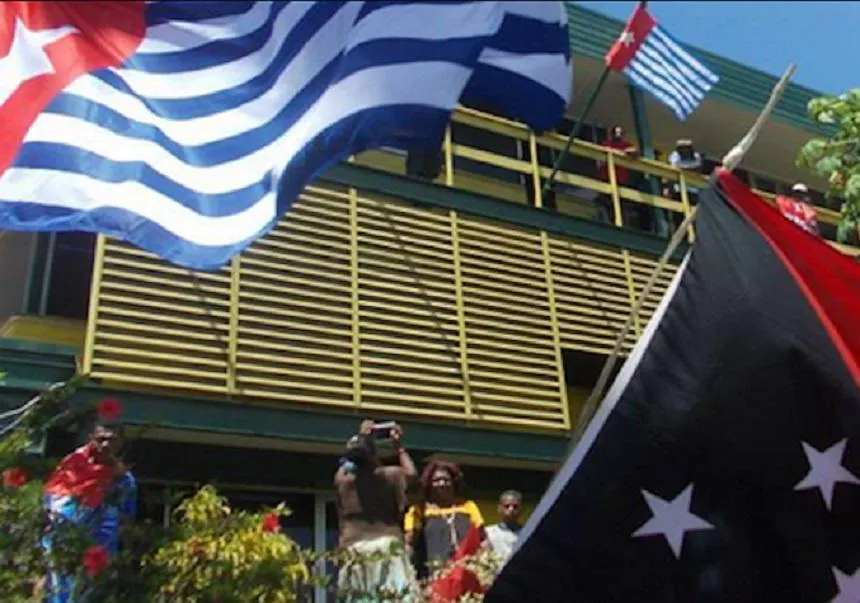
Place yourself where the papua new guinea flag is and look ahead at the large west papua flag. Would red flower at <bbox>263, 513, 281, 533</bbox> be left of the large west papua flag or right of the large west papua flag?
right

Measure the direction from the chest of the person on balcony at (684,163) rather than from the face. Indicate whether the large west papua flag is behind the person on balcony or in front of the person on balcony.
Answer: in front

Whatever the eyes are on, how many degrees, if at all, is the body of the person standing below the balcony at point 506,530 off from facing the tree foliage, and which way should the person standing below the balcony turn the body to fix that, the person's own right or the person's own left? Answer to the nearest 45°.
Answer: approximately 90° to the person's own left

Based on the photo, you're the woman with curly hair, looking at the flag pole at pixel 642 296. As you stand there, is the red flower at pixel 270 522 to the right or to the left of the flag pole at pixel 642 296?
right

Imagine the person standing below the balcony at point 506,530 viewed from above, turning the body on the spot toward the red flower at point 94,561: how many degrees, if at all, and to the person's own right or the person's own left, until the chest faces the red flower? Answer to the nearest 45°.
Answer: approximately 45° to the person's own right

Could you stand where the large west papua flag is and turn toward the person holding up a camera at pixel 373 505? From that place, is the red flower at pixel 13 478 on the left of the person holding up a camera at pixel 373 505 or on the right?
left
